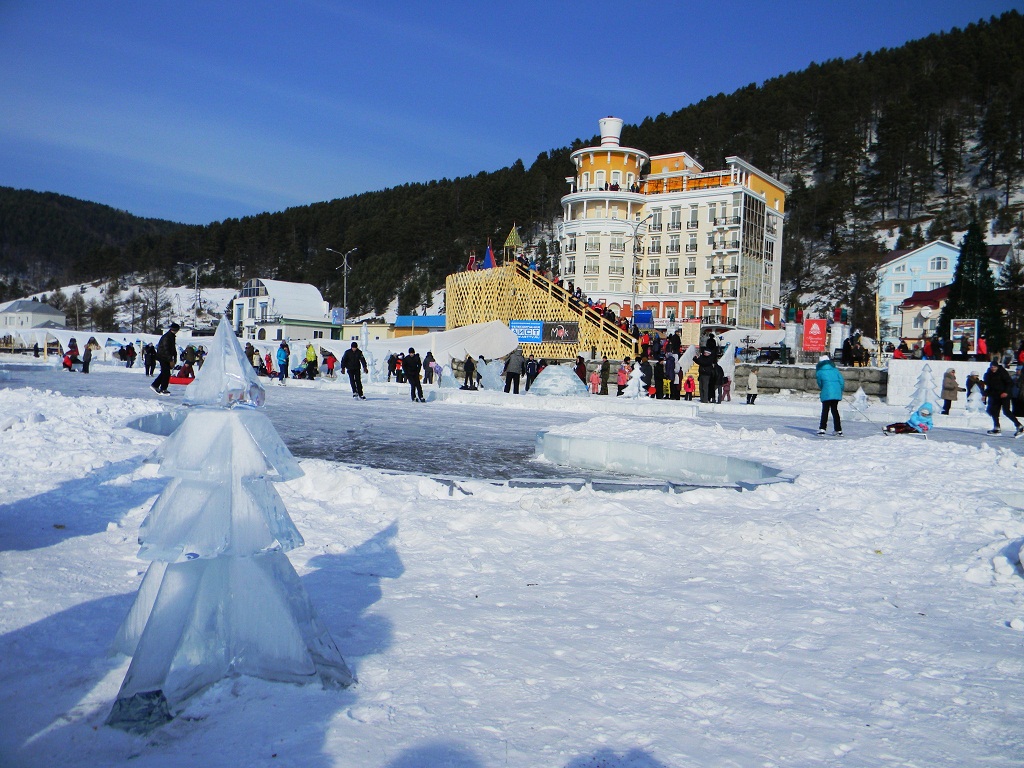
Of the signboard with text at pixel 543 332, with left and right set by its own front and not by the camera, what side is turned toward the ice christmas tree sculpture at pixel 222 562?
front

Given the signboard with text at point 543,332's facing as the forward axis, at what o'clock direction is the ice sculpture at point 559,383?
The ice sculpture is roughly at 12 o'clock from the signboard with text.

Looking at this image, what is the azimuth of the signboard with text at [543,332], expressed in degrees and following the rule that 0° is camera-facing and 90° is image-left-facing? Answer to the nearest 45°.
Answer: approximately 0°

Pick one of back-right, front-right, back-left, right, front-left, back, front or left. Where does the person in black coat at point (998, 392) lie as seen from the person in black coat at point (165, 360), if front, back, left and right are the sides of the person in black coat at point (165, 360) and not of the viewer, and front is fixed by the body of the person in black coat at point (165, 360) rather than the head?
front-right

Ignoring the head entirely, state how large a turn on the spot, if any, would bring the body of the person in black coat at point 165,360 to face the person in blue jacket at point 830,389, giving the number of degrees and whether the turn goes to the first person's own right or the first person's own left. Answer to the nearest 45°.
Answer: approximately 45° to the first person's own right

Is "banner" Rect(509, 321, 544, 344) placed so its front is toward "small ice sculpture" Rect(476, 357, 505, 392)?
yes

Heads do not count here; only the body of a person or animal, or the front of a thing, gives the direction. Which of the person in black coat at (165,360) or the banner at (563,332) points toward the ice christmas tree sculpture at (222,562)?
the banner

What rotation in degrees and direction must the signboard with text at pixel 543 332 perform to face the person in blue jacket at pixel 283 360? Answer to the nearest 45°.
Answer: approximately 45° to its right
